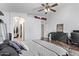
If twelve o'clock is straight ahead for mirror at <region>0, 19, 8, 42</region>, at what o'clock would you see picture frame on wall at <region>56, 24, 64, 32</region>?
The picture frame on wall is roughly at 11 o'clock from the mirror.

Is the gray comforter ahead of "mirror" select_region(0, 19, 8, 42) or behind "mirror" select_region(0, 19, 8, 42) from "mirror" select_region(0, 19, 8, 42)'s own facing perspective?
ahead

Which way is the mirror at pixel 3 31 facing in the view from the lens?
facing the viewer and to the right of the viewer

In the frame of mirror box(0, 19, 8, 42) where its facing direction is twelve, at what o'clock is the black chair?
The black chair is roughly at 11 o'clock from the mirror.

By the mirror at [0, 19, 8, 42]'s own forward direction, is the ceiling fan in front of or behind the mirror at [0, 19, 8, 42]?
in front
